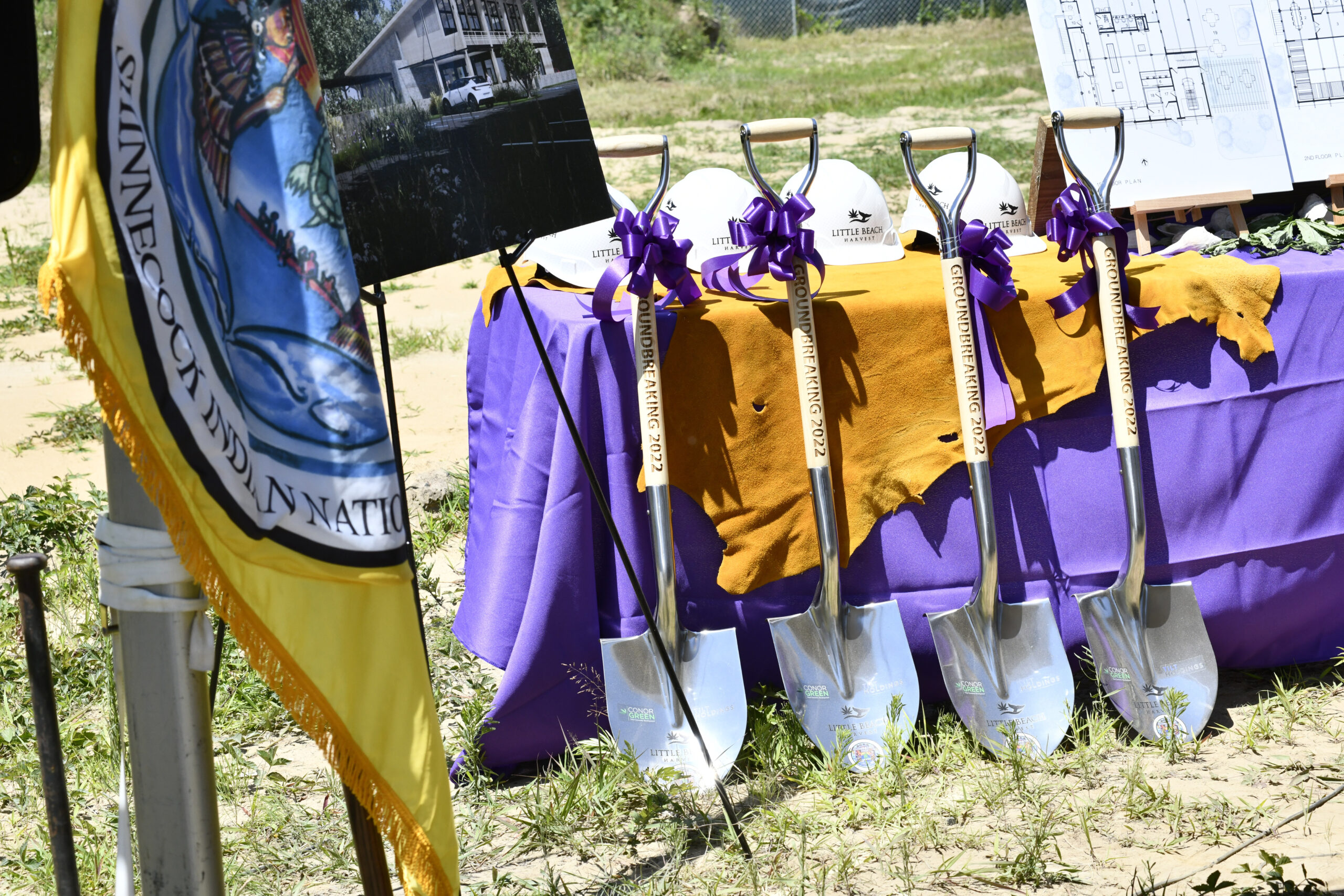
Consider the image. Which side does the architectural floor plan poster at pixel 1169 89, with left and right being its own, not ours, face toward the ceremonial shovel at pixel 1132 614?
front

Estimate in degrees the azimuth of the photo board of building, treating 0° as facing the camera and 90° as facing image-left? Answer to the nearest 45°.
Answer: approximately 0°

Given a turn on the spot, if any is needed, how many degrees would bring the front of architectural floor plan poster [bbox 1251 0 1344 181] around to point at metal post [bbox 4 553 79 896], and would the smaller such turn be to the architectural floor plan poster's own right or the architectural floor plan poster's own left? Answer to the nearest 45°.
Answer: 0° — it already faces it

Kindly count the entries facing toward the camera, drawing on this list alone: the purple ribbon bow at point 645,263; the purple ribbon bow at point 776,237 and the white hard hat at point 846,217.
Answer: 3

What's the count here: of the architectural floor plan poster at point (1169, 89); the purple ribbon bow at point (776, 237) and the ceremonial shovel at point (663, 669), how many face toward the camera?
3

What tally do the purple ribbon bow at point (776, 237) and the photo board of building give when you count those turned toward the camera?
2

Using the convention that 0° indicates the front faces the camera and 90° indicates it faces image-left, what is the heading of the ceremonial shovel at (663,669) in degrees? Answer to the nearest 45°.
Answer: approximately 0°
